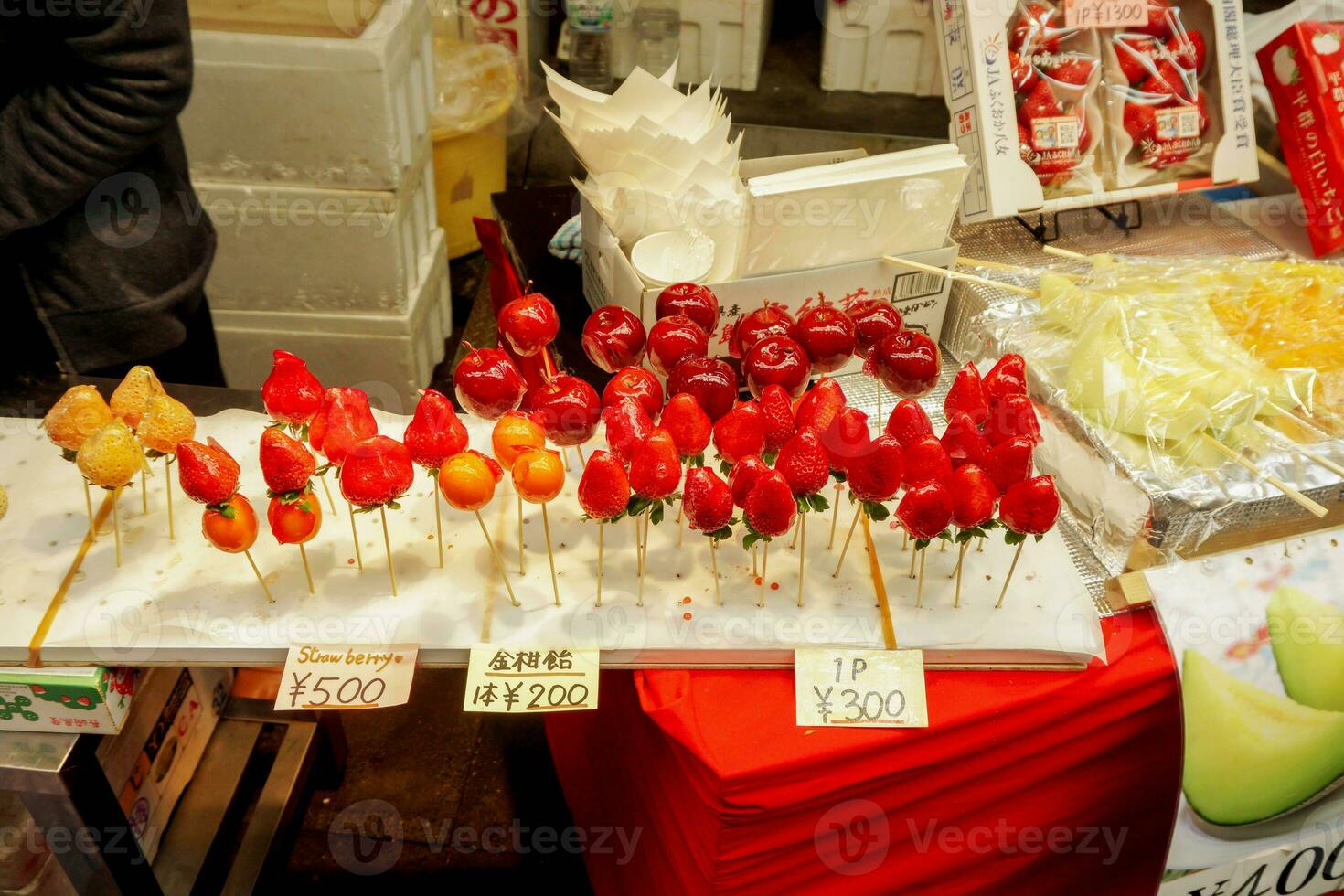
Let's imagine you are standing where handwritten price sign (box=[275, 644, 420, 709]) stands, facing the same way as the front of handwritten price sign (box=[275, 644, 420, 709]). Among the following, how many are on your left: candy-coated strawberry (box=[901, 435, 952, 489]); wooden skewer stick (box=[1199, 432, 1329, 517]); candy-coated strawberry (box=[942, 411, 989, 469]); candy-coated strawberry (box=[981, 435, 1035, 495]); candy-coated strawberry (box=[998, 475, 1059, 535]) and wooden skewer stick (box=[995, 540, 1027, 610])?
6

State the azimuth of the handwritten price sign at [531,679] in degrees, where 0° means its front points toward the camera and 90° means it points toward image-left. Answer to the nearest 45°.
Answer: approximately 0°

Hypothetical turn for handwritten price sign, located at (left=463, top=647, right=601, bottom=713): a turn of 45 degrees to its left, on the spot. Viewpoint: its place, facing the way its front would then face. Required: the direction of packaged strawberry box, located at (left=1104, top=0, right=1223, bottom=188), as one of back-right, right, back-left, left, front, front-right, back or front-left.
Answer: left

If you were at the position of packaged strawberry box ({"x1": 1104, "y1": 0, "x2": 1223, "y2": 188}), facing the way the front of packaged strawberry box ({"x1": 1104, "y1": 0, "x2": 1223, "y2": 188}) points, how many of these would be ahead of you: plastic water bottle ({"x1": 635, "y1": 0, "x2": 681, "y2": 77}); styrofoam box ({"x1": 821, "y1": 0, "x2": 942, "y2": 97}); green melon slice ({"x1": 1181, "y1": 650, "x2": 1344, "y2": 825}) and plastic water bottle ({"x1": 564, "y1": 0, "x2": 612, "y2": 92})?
1

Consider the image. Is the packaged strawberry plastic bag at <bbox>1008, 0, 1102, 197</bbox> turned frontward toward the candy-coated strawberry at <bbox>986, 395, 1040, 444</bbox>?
yes

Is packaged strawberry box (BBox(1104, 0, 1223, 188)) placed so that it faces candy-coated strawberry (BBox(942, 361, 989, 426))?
yes

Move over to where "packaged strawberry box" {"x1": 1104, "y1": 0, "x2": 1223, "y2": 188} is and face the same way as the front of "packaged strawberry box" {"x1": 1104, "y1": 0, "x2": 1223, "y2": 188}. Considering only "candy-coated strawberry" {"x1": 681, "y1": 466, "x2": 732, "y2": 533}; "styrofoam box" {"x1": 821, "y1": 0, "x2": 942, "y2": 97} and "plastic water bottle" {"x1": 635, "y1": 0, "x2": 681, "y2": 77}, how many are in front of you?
1

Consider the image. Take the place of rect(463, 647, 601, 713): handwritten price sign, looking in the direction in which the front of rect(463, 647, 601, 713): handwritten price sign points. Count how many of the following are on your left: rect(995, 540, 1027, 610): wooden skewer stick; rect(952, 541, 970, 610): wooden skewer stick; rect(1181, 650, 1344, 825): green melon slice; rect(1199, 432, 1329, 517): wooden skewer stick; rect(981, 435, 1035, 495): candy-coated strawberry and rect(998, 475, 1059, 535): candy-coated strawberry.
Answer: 6

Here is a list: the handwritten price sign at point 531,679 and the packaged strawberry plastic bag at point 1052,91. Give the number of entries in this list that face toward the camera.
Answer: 2
